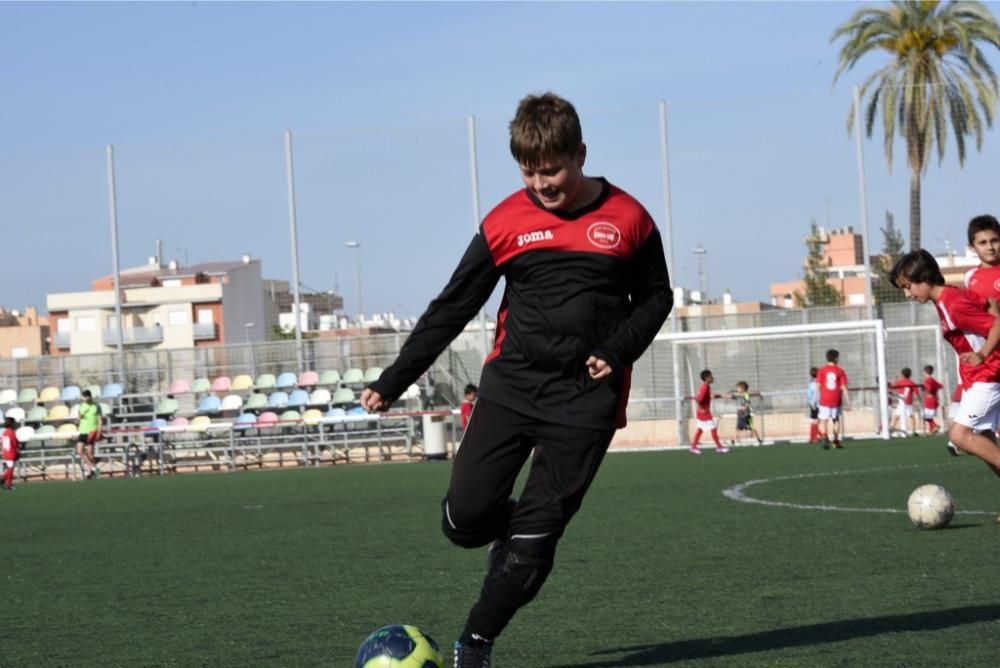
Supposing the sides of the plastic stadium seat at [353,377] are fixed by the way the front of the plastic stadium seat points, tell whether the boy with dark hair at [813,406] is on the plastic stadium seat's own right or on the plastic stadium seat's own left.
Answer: on the plastic stadium seat's own left

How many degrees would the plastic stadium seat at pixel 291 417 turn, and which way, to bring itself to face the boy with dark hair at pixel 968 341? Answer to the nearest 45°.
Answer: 0° — it already faces them

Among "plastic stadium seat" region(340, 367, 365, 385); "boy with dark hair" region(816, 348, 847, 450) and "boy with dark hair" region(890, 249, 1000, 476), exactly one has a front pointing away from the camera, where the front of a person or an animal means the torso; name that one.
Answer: "boy with dark hair" region(816, 348, 847, 450)

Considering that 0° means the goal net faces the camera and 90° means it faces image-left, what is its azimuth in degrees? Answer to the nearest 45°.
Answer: approximately 0°

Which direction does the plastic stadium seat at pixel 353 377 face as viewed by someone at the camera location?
facing the viewer

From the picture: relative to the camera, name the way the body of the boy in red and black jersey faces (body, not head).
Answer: toward the camera

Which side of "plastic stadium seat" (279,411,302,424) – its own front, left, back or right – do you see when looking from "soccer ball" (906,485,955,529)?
front

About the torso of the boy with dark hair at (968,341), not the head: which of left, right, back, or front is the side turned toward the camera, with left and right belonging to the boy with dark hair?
left

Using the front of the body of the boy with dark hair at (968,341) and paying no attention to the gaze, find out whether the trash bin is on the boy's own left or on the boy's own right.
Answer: on the boy's own right

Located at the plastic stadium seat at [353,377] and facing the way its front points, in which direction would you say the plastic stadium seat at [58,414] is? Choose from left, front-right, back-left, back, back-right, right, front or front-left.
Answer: right

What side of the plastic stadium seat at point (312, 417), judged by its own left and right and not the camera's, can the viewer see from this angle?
front

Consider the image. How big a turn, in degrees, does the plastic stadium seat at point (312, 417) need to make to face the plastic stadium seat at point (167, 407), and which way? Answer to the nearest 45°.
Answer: approximately 135° to its right

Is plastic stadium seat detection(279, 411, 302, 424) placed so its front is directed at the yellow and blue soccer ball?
yes

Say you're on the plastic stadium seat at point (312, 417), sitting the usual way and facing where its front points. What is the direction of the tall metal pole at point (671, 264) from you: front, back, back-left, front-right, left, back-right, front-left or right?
left

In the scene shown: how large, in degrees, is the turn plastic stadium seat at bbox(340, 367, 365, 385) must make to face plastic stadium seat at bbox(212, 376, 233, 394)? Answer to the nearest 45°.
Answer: approximately 90° to its right

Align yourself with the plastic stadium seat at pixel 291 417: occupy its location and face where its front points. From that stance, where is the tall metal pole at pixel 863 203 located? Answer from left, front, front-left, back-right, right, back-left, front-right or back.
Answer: left
